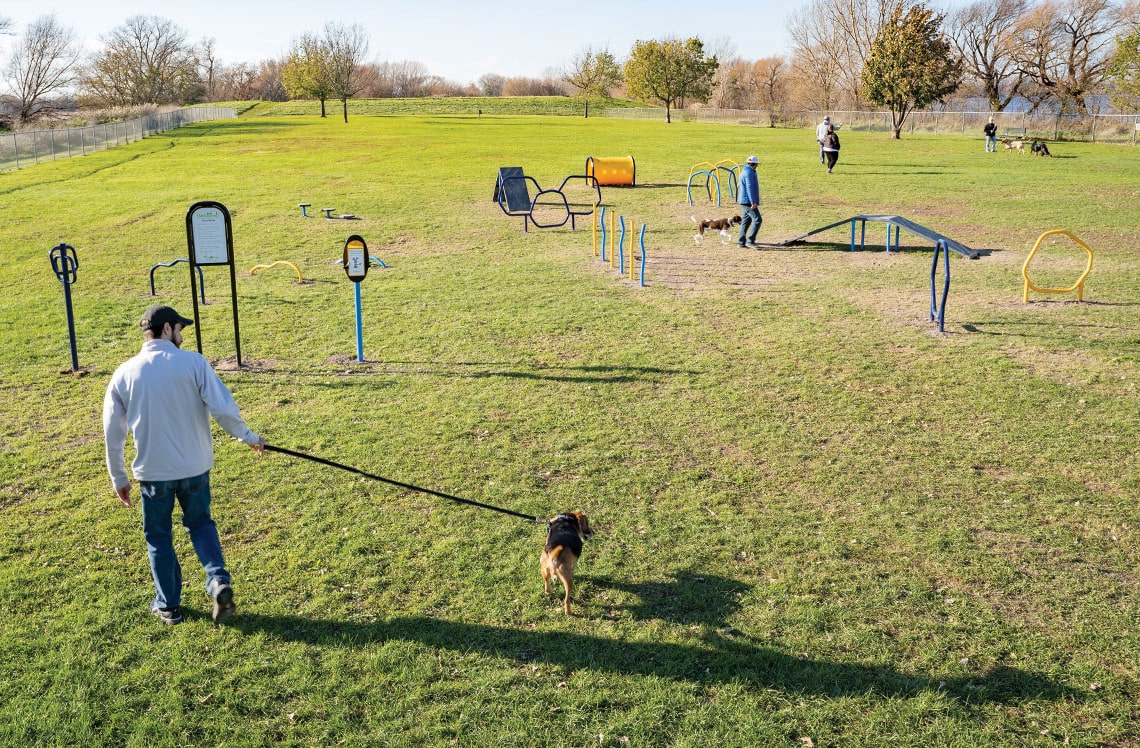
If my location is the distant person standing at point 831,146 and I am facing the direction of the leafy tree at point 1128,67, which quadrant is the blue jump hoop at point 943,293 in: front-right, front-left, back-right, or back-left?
back-right

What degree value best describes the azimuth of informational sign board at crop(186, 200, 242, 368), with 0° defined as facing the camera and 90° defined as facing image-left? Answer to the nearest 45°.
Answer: approximately 0°

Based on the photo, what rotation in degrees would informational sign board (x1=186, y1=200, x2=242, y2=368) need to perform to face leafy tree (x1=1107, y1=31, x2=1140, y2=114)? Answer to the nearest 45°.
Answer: approximately 135° to its left

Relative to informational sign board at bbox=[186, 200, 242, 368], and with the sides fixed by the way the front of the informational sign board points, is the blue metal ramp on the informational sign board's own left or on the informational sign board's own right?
on the informational sign board's own left

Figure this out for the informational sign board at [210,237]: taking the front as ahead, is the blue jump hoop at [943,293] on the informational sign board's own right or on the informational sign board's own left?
on the informational sign board's own left

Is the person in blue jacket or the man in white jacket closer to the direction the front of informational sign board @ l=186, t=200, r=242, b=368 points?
the man in white jacket

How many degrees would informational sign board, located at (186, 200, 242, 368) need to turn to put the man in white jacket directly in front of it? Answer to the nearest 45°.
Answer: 0° — it already faces them

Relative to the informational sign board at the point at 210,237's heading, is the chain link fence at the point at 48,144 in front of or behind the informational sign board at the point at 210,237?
behind

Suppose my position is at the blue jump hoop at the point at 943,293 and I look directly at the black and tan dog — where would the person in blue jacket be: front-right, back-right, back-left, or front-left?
back-right

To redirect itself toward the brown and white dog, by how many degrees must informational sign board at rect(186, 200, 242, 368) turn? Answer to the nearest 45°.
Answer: approximately 135° to its left

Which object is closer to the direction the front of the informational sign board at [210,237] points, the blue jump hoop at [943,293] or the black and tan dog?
the black and tan dog

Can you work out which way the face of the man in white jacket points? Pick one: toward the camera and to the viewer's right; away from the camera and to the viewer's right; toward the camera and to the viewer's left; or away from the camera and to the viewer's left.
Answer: away from the camera and to the viewer's right

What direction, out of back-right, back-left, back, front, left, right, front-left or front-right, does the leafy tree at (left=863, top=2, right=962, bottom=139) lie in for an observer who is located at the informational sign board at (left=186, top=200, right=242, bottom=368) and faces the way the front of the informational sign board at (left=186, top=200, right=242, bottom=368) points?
back-left

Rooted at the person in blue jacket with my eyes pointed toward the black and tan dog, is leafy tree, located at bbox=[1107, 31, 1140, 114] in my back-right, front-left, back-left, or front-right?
back-left

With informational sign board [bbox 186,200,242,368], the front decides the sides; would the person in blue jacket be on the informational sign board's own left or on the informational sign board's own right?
on the informational sign board's own left
